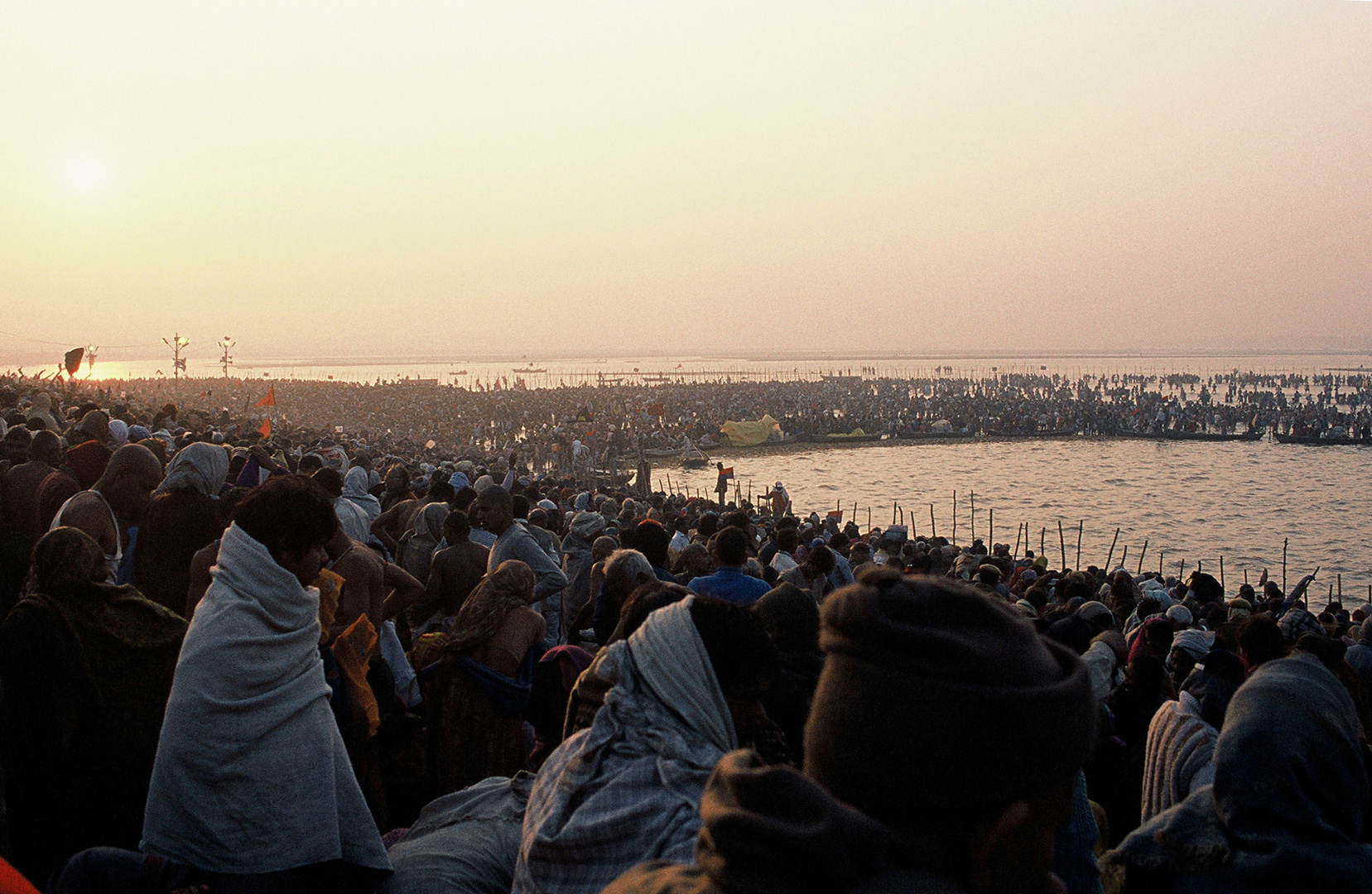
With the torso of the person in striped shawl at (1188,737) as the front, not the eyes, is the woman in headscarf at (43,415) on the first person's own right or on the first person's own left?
on the first person's own left

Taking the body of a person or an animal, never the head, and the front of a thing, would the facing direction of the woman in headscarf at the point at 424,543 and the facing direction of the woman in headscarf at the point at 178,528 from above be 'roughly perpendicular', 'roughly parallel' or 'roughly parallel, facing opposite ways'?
roughly parallel

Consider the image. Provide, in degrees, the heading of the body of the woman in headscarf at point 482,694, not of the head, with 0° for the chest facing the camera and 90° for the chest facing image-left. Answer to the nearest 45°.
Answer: approximately 225°

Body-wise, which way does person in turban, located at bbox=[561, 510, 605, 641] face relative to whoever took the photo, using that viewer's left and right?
facing away from the viewer and to the right of the viewer

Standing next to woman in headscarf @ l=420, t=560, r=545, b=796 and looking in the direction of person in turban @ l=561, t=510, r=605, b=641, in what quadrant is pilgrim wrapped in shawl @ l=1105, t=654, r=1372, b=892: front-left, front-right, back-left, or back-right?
back-right

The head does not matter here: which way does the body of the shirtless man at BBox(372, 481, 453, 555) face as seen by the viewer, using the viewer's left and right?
facing away from the viewer and to the right of the viewer

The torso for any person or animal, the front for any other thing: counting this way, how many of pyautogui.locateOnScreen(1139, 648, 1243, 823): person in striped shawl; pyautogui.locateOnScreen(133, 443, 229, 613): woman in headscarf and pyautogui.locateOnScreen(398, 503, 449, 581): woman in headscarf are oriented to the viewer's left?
0

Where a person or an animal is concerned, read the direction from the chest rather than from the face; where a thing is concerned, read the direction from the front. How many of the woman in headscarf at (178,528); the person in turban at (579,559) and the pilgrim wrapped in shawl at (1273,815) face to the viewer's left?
0

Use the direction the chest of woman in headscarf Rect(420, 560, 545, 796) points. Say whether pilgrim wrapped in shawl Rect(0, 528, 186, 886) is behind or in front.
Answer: behind

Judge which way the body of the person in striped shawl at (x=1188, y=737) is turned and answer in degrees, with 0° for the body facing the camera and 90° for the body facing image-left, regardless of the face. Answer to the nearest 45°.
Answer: approximately 225°

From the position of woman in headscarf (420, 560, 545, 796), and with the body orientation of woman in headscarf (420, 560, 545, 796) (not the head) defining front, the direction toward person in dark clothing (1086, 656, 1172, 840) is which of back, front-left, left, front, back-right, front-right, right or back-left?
front-right

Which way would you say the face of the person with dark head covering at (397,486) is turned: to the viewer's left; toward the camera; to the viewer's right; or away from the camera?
away from the camera

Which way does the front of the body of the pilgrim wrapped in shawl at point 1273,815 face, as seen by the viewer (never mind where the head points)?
away from the camera

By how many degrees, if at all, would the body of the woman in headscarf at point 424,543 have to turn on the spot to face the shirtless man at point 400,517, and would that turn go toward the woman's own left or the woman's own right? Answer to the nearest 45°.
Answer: approximately 45° to the woman's own left

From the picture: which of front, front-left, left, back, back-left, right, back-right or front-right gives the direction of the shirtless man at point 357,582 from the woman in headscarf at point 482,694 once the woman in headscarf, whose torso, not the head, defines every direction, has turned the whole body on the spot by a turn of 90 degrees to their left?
front
